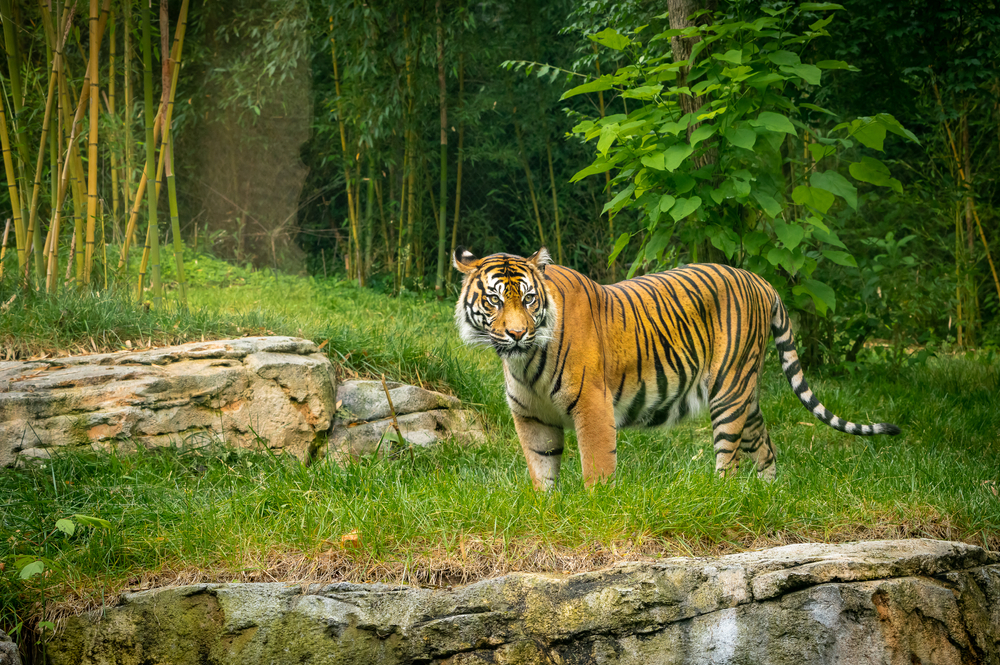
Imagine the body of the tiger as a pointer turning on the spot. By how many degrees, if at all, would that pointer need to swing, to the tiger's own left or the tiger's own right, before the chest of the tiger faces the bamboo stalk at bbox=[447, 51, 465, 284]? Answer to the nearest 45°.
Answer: approximately 135° to the tiger's own right

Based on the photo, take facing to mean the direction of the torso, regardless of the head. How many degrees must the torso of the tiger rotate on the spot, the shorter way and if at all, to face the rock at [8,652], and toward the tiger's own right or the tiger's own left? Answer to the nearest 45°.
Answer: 0° — it already faces it

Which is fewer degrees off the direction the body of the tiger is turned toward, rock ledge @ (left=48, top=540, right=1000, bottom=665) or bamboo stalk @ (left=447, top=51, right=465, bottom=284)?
the rock ledge

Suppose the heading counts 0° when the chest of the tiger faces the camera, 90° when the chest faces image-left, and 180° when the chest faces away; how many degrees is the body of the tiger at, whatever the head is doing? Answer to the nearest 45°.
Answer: approximately 45°

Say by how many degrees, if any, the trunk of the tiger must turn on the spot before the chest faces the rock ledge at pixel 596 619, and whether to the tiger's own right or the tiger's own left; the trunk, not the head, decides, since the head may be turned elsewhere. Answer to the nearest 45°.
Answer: approximately 45° to the tiger's own left

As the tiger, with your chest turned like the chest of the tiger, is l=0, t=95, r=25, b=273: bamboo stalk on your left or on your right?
on your right

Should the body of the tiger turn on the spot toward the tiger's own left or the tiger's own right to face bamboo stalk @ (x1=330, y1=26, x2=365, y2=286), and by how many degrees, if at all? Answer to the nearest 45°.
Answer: approximately 90° to the tiger's own right
